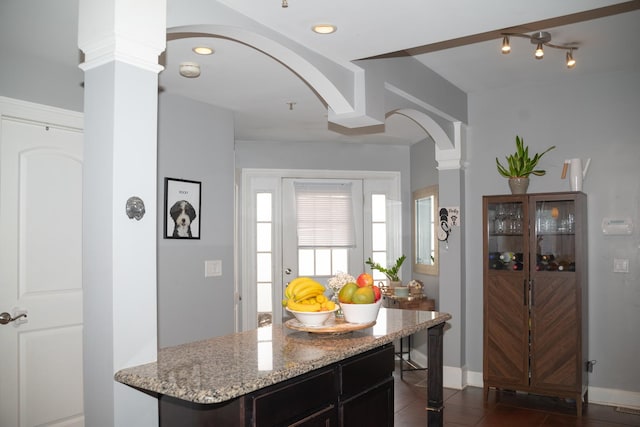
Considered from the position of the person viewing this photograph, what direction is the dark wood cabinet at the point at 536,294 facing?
facing the viewer

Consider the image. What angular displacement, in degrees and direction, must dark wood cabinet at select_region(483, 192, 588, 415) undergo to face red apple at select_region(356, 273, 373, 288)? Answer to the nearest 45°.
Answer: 0° — it already faces it

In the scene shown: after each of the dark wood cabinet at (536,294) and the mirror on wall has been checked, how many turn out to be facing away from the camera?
0

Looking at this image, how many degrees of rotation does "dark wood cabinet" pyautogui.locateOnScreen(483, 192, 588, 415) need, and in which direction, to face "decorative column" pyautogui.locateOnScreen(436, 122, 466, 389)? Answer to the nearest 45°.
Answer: approximately 135° to its right

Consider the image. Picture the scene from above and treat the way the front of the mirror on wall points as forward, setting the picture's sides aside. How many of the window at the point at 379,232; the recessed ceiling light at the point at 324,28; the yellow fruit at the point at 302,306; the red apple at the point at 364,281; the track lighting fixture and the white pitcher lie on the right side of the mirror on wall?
1

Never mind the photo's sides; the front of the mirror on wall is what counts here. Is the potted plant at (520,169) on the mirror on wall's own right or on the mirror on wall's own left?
on the mirror on wall's own left

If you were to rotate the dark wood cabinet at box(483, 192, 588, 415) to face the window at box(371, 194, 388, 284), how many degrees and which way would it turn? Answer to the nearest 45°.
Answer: approximately 135° to its right

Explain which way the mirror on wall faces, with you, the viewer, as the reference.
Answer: facing the viewer and to the left of the viewer

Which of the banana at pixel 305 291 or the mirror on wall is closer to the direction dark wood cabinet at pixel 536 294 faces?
the banana

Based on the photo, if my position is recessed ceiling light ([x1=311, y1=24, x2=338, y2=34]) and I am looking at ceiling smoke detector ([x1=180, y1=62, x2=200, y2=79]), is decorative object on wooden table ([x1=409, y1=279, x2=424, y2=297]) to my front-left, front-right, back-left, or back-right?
front-right

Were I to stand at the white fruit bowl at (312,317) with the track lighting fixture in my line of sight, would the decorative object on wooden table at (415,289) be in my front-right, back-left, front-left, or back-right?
front-left

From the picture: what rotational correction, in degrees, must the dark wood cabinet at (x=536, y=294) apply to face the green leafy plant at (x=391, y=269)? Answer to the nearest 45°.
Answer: approximately 135° to its right
